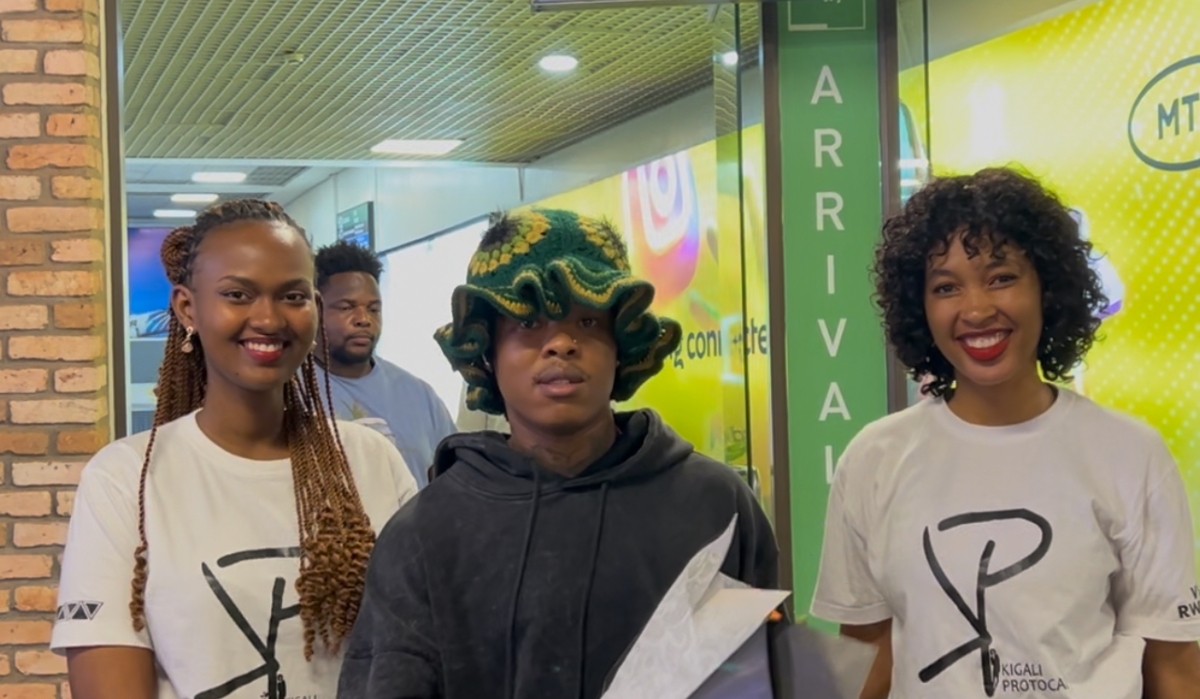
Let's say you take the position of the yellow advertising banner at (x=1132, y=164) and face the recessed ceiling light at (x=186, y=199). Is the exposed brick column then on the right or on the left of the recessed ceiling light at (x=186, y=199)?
left

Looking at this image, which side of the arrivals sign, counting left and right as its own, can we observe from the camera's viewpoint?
front

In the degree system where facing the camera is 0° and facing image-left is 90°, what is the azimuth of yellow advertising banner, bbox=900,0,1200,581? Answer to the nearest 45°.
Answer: approximately 45°

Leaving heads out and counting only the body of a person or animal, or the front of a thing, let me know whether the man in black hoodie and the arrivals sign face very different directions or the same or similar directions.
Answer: same or similar directions

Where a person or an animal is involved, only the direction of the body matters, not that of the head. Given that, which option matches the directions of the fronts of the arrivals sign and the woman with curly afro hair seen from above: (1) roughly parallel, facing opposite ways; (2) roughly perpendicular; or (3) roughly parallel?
roughly parallel

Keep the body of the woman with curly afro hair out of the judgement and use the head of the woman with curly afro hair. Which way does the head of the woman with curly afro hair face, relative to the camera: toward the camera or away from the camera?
toward the camera

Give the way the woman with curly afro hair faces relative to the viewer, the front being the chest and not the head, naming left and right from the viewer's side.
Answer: facing the viewer

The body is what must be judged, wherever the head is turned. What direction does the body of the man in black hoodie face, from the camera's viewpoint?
toward the camera

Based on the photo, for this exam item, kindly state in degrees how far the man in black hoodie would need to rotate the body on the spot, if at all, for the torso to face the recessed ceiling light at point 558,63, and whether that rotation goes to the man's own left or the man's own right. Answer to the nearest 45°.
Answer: approximately 180°
